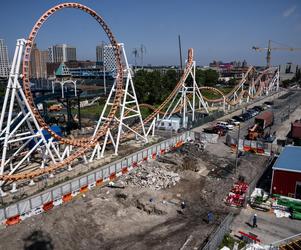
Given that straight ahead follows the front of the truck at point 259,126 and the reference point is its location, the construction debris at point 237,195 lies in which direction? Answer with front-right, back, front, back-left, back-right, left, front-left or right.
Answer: front-left

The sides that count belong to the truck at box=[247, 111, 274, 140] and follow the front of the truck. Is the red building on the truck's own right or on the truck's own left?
on the truck's own left

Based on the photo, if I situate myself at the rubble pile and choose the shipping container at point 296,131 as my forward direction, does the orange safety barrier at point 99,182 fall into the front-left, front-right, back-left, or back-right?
back-left

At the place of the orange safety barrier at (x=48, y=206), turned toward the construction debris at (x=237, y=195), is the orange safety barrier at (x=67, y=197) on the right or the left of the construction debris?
left

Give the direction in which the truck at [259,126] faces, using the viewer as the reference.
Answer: facing the viewer and to the left of the viewer

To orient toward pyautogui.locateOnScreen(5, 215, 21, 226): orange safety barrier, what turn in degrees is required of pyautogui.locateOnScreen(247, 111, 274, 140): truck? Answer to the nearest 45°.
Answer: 0° — it already faces it

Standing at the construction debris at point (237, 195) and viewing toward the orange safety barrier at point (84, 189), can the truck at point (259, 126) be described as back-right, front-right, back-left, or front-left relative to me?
back-right

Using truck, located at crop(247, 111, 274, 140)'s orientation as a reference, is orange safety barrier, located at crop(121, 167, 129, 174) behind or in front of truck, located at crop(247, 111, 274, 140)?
in front

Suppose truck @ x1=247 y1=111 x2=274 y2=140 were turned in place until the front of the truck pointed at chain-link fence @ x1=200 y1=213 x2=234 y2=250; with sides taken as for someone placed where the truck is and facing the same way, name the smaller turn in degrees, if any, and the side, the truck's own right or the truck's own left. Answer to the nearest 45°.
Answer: approximately 45° to the truck's own left

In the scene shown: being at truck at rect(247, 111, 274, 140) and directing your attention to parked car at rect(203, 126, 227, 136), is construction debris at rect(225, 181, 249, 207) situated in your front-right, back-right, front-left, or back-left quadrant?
front-left

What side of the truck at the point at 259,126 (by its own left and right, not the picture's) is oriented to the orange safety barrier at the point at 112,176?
front

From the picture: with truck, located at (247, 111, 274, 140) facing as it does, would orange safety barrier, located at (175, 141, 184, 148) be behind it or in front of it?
in front
